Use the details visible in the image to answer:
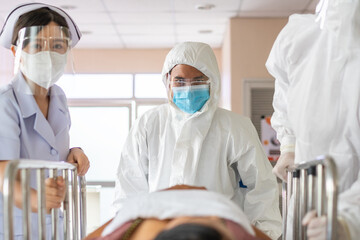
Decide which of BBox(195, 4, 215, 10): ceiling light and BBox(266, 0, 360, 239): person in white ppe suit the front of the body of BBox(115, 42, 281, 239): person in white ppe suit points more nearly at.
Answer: the person in white ppe suit

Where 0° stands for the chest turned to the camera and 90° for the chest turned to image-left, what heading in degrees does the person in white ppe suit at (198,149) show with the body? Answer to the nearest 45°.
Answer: approximately 0°

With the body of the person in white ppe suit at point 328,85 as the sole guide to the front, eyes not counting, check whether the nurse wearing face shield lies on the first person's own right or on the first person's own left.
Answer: on the first person's own right

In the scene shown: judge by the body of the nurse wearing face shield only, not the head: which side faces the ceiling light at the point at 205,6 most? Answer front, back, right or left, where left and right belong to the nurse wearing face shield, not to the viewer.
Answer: left

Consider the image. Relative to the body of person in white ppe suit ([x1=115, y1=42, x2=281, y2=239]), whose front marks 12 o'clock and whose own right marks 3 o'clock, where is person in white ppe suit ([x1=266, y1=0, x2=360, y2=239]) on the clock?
person in white ppe suit ([x1=266, y1=0, x2=360, y2=239]) is roughly at 11 o'clock from person in white ppe suit ([x1=115, y1=42, x2=281, y2=239]).

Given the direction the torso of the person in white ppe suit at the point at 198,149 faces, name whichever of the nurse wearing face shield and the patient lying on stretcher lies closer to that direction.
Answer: the patient lying on stretcher

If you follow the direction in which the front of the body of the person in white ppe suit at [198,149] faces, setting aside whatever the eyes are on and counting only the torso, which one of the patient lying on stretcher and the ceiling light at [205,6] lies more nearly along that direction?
the patient lying on stretcher

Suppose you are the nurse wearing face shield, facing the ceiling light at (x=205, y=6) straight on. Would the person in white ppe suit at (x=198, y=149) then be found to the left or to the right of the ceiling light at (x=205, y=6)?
right

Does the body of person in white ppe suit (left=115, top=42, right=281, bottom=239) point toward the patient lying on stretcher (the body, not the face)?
yes

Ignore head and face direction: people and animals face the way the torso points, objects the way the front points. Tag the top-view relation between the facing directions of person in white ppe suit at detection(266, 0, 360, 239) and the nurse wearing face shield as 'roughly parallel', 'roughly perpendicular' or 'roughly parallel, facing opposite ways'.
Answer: roughly perpendicular

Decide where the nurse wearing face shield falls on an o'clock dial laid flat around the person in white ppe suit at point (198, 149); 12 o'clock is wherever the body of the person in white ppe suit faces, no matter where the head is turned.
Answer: The nurse wearing face shield is roughly at 2 o'clock from the person in white ppe suit.
